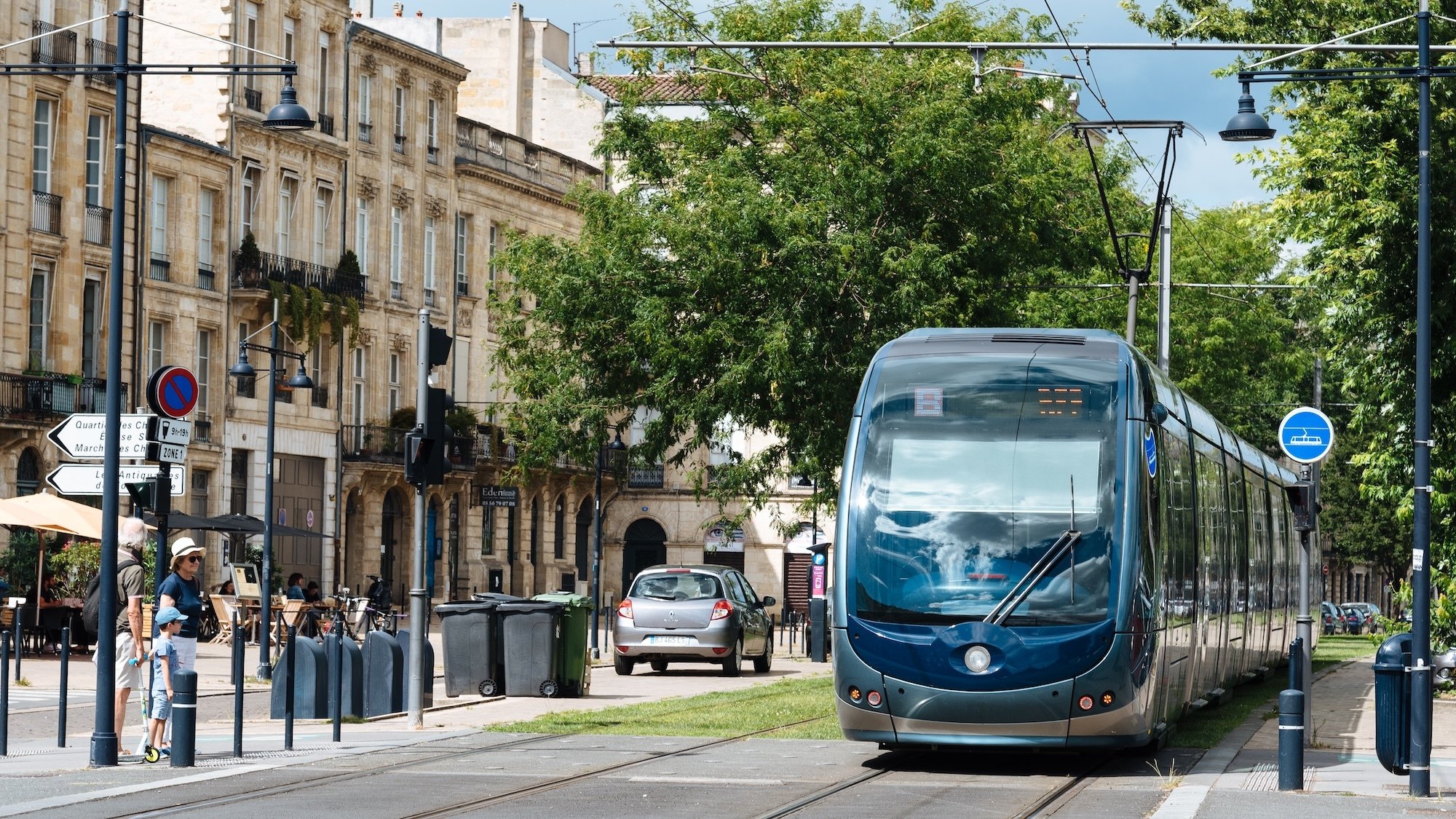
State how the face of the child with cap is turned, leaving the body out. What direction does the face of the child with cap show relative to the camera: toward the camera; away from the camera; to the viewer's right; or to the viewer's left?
to the viewer's right

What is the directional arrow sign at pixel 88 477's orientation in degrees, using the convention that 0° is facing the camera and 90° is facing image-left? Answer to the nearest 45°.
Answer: approximately 0°

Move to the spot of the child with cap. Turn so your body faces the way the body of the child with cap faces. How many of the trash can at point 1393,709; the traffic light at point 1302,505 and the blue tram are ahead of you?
3

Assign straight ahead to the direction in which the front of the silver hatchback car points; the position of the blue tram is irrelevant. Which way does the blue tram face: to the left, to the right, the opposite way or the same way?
the opposite way

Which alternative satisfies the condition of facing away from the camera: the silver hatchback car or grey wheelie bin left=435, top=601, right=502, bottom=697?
the silver hatchback car

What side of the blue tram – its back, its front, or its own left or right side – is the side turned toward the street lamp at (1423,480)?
left

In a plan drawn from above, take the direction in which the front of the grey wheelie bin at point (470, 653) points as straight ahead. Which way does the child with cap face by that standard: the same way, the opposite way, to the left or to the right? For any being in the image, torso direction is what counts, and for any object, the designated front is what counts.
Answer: the opposite way

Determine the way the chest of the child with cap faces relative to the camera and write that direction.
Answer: to the viewer's right

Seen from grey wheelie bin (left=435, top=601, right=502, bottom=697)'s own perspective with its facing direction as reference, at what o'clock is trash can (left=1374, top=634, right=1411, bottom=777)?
The trash can is roughly at 8 o'clock from the grey wheelie bin.

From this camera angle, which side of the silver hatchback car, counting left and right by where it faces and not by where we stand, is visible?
back
